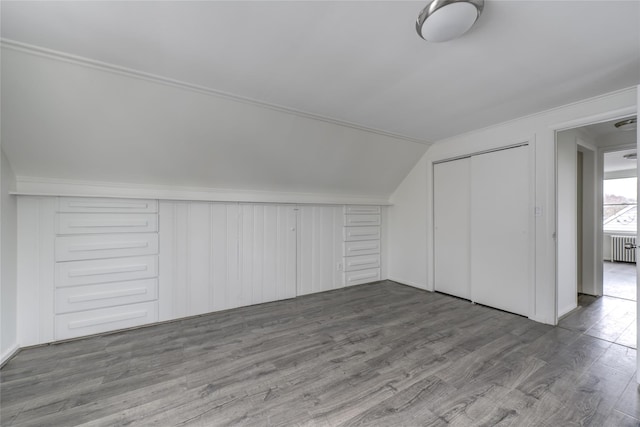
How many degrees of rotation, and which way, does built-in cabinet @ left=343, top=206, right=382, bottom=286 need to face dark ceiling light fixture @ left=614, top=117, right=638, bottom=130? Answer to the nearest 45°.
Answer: approximately 45° to its left

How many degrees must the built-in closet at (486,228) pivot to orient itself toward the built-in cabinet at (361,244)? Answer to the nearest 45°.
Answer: approximately 45° to its right

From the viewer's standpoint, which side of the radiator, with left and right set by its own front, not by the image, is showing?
front

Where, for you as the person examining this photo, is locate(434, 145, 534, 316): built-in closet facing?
facing the viewer and to the left of the viewer

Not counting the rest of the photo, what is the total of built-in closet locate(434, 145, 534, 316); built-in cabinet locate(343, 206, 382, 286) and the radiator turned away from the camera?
0

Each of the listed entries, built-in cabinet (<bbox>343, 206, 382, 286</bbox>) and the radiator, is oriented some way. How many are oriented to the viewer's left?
0

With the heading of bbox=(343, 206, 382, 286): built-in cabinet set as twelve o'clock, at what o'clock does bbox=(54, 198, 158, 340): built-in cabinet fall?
bbox=(54, 198, 158, 340): built-in cabinet is roughly at 3 o'clock from bbox=(343, 206, 382, 286): built-in cabinet.

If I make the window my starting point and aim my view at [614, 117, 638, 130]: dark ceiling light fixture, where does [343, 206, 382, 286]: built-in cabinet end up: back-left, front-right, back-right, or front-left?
front-right

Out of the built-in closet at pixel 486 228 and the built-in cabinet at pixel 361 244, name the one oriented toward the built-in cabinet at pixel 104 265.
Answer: the built-in closet at pixel 486 228

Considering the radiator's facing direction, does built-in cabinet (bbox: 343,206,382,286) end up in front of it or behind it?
in front

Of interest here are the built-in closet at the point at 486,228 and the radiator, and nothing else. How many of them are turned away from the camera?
0

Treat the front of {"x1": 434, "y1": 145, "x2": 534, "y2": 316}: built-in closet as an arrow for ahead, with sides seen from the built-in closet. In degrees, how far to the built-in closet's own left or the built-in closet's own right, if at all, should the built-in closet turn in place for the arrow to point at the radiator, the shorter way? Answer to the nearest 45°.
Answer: approximately 180°

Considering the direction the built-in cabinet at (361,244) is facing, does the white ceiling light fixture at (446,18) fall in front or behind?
in front
